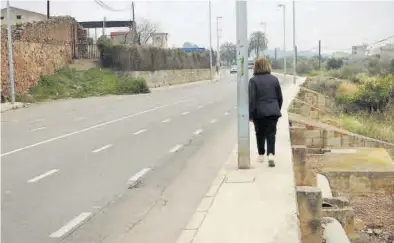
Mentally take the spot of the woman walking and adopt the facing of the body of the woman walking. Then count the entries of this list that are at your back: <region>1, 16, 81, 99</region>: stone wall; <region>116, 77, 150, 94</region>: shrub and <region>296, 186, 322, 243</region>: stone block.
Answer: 1

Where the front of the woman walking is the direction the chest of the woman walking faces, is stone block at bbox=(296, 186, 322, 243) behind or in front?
behind

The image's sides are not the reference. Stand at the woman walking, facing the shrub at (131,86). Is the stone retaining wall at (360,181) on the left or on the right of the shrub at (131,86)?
right

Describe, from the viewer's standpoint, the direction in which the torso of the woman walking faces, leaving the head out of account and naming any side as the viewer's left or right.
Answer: facing away from the viewer

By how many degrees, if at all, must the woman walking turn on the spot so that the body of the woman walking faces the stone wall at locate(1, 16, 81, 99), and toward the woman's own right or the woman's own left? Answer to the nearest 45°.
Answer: approximately 45° to the woman's own left

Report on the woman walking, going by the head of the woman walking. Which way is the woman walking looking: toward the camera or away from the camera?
away from the camera

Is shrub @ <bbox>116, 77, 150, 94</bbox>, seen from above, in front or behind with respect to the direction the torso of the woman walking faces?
in front
